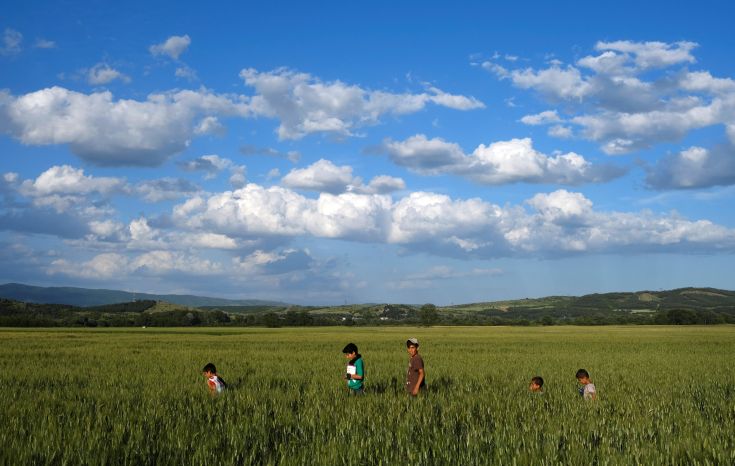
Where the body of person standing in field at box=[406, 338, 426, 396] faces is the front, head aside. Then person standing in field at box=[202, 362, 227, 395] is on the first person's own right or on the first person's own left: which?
on the first person's own right

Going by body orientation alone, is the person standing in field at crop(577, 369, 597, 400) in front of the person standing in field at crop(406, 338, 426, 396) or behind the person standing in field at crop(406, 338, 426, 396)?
behind
